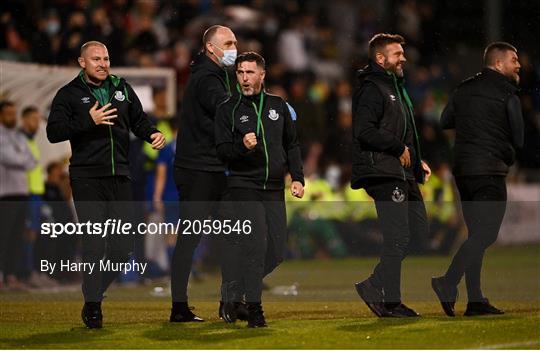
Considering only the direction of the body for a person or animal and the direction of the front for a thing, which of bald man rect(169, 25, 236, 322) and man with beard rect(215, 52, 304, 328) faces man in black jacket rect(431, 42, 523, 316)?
the bald man

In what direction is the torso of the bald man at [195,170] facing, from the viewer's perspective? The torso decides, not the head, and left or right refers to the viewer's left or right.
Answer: facing to the right of the viewer

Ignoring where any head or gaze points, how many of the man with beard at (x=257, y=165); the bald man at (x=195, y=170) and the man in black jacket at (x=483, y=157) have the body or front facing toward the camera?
1

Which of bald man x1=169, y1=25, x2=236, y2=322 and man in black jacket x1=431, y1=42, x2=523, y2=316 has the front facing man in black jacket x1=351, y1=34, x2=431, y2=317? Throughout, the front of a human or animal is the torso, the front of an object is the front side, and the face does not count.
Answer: the bald man

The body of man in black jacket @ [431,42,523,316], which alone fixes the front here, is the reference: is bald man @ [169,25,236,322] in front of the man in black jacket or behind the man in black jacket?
behind

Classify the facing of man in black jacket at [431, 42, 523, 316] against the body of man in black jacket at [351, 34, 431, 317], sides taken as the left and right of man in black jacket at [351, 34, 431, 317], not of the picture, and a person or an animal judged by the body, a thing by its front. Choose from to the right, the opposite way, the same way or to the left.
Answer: to the left

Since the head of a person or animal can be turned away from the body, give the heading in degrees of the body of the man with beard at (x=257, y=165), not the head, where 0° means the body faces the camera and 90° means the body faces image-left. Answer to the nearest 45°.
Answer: approximately 0°

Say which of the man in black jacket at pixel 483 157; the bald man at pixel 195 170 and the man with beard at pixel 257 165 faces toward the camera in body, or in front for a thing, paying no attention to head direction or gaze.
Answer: the man with beard

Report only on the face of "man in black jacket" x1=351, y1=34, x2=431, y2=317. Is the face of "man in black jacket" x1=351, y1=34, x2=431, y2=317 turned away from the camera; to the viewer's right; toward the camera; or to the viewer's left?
to the viewer's right

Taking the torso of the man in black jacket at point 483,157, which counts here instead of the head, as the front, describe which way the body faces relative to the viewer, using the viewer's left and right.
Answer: facing away from the viewer and to the right of the viewer

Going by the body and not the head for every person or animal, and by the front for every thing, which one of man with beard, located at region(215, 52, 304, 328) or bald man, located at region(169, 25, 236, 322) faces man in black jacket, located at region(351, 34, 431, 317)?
the bald man

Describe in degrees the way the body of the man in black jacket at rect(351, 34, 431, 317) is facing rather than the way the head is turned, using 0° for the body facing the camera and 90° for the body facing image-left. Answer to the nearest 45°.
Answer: approximately 315°
